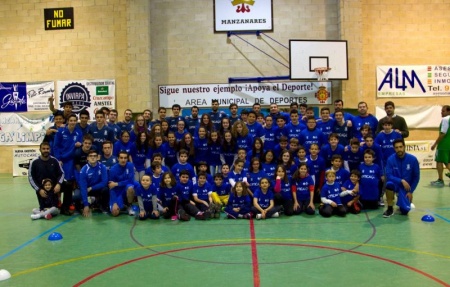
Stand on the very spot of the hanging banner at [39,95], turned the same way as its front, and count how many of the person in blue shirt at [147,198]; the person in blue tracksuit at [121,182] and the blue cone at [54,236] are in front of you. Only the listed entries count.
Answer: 3

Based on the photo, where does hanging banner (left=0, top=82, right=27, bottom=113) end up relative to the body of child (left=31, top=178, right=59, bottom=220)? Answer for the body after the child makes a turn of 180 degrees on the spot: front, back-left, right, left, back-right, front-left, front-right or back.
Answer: front

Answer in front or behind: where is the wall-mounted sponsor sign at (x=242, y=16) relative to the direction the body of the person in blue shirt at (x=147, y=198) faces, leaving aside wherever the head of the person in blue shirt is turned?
behind

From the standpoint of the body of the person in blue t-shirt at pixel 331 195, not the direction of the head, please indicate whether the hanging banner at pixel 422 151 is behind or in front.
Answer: behind

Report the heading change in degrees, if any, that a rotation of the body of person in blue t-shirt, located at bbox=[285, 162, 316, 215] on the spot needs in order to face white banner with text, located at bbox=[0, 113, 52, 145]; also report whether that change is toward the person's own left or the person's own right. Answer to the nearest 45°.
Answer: approximately 135° to the person's own right

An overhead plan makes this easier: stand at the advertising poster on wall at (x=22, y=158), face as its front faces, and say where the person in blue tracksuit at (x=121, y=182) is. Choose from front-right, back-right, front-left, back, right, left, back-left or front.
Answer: front

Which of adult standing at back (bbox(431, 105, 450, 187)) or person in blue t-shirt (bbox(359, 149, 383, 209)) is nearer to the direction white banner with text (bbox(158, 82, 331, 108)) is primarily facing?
the person in blue t-shirt

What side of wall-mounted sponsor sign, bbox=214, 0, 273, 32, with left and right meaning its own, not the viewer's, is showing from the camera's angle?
front

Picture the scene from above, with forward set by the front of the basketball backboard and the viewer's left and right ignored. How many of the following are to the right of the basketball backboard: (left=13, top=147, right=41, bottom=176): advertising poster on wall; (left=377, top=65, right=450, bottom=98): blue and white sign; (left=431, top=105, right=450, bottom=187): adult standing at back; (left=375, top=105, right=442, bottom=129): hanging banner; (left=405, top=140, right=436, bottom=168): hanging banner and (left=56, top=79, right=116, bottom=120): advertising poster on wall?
2

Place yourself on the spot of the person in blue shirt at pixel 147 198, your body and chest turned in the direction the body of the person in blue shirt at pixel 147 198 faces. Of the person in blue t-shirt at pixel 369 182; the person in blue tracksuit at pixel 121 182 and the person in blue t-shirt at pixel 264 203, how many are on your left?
2

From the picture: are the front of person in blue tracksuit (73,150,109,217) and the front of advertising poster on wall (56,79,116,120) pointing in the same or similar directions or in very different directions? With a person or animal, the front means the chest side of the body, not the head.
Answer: same or similar directions

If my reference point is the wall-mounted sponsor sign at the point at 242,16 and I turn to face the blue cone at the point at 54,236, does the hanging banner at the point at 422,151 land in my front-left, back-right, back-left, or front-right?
back-left

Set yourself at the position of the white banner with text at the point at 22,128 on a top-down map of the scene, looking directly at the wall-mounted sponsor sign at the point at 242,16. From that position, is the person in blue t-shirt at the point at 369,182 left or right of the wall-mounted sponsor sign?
right

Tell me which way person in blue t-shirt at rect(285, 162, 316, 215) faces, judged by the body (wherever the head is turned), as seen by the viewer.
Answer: toward the camera

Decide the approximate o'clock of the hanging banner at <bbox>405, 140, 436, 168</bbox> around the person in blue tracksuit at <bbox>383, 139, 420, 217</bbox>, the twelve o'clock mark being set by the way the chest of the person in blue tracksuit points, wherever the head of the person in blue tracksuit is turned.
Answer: The hanging banner is roughly at 6 o'clock from the person in blue tracksuit.

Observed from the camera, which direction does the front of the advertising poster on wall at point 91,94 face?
facing the viewer
